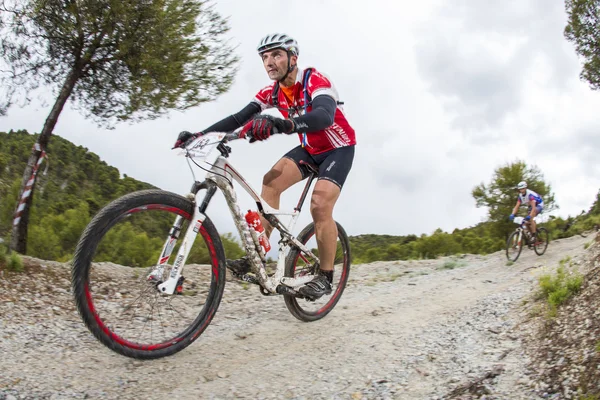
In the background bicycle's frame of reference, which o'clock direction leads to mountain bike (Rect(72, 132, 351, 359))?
The mountain bike is roughly at 11 o'clock from the background bicycle.

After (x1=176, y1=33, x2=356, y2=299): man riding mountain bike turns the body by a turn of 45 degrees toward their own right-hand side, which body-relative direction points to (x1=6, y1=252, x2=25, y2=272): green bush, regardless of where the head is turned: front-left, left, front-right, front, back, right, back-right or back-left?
front-right

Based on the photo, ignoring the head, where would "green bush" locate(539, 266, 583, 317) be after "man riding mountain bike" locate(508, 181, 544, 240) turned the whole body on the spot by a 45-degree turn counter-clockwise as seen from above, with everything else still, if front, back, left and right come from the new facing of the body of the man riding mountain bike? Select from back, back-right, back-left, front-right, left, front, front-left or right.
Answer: front

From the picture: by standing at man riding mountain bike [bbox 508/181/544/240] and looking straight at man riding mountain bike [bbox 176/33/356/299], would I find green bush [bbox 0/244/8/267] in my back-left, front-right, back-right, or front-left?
front-right

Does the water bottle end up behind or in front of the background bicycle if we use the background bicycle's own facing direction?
in front

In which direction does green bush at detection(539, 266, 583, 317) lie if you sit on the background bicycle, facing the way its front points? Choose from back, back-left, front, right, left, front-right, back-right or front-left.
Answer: front-left

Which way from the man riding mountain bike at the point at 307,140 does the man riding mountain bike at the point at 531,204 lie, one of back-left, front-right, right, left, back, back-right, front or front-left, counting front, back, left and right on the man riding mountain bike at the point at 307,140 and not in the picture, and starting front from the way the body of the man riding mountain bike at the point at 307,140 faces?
back

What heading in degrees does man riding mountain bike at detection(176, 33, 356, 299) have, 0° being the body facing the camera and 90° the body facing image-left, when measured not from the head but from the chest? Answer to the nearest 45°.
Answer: approximately 45°

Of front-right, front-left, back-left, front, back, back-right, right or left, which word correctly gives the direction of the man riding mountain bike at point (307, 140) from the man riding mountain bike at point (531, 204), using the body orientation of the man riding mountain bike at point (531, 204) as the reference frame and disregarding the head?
front-left

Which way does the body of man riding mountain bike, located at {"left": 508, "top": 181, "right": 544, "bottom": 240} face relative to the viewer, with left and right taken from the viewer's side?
facing the viewer and to the left of the viewer

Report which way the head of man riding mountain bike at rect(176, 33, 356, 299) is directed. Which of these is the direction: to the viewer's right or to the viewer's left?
to the viewer's left

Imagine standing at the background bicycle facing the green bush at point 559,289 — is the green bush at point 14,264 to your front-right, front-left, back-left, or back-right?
front-right

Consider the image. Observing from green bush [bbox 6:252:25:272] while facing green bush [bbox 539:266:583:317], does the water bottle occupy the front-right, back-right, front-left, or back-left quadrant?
front-right

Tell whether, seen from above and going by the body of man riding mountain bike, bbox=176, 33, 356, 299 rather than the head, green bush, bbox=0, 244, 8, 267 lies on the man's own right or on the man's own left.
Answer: on the man's own right

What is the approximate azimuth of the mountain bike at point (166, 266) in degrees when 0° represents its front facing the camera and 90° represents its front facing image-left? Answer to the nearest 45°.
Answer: approximately 45°
